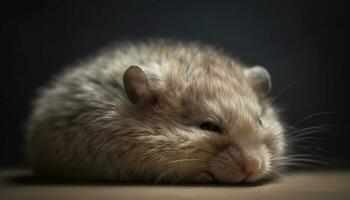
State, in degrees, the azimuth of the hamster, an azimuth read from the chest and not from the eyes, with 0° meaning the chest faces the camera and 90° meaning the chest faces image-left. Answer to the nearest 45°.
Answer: approximately 315°
